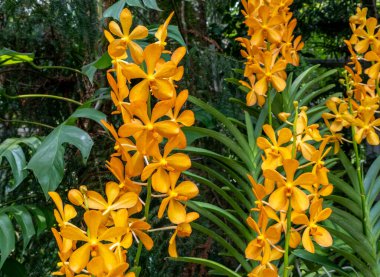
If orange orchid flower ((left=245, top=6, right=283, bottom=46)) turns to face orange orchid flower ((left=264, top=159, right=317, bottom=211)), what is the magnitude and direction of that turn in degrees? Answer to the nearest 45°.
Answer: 0° — it already faces it

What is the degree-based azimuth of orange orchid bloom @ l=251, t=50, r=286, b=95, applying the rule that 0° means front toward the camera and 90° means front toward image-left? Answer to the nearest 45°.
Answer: approximately 0°
